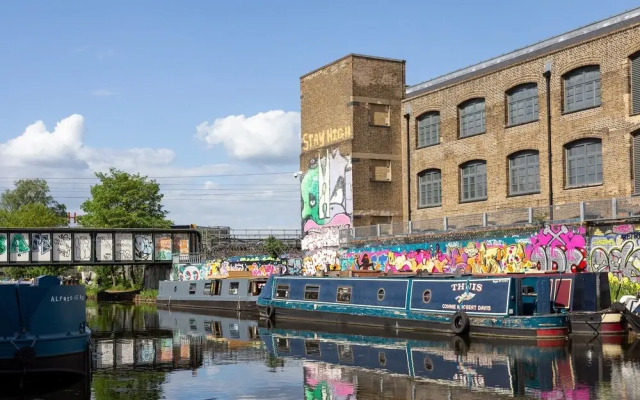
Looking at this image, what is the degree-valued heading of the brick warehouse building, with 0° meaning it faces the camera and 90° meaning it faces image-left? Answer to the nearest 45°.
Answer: approximately 45°

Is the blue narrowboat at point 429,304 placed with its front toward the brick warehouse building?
no

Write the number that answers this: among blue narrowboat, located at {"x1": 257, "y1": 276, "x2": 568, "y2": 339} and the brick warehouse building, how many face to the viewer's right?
0

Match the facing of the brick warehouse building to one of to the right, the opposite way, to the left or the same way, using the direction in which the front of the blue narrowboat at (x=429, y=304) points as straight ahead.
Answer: to the left

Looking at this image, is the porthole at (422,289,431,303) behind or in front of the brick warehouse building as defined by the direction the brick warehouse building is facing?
in front

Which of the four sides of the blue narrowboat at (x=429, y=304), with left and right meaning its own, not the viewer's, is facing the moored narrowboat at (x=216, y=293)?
front

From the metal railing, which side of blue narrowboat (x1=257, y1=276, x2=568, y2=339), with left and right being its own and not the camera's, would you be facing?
right

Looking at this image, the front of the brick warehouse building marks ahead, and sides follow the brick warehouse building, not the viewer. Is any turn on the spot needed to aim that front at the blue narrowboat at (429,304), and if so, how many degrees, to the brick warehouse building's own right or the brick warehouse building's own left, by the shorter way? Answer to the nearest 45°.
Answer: approximately 45° to the brick warehouse building's own left

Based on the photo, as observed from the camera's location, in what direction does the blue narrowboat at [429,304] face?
facing away from the viewer and to the left of the viewer
